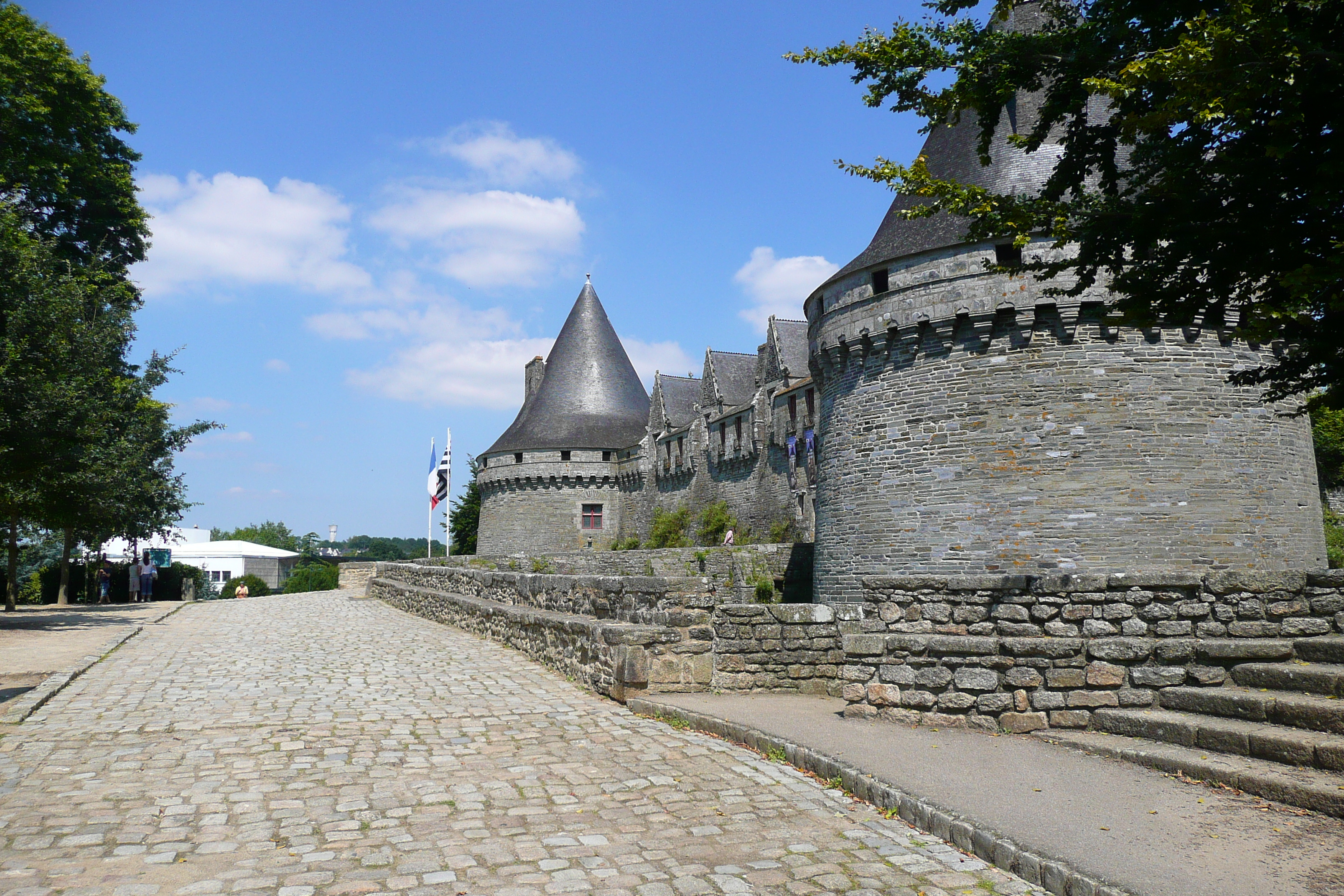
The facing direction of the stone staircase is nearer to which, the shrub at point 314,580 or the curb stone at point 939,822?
the curb stone

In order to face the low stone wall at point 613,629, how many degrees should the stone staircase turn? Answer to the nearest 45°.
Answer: approximately 45° to its right

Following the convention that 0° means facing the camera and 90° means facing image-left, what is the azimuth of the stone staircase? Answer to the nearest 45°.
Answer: approximately 45°

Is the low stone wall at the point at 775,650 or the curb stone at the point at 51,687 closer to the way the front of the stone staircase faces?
the curb stone

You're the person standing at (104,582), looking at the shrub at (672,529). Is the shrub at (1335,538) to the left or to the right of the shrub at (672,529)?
right

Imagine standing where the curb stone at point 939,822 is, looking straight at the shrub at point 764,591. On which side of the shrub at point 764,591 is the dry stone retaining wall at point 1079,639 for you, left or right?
right

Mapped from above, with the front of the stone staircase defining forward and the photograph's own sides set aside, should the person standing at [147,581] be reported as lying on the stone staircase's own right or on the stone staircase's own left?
on the stone staircase's own right

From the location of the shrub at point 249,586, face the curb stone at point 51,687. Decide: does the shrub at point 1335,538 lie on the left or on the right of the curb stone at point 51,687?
left

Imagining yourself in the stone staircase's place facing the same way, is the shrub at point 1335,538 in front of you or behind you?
behind

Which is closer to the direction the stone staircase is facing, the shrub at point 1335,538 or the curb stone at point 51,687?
the curb stone
